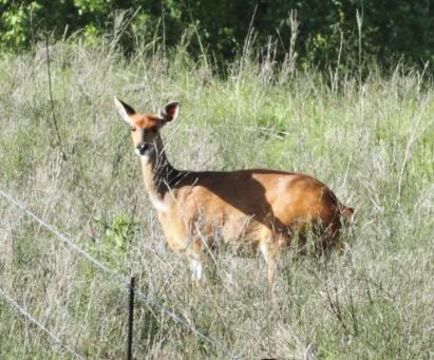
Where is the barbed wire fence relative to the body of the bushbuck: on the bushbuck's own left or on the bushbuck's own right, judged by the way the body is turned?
on the bushbuck's own left

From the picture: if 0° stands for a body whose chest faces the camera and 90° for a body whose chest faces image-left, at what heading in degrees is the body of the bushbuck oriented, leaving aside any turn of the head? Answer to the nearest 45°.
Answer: approximately 90°
